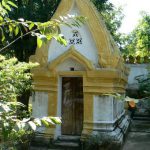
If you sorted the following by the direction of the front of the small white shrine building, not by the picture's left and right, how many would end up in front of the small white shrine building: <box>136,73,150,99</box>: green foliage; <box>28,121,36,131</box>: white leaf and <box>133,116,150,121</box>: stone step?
1

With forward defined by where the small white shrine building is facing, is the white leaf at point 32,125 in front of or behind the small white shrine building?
in front

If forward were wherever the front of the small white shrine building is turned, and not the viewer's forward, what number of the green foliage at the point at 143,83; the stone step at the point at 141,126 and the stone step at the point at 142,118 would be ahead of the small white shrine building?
0

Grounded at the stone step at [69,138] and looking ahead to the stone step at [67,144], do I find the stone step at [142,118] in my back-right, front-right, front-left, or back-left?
back-left

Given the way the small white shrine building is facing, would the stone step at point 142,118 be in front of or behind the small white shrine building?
behind

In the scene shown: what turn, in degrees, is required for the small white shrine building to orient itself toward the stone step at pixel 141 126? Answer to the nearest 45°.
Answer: approximately 135° to its left

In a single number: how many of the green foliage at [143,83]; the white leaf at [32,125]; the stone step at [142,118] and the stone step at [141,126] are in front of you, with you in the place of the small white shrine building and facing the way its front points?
1

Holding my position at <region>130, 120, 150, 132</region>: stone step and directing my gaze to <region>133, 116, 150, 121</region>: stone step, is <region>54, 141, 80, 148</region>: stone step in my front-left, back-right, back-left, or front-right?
back-left

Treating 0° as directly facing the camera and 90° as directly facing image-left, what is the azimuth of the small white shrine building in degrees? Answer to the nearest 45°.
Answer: approximately 0°

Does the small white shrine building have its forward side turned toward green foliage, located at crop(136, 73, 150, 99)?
no
